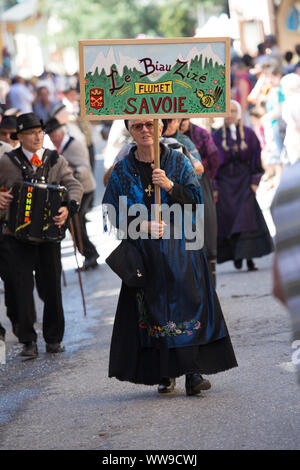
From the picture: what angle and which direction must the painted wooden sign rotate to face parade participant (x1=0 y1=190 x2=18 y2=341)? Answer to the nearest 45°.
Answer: approximately 135° to its right

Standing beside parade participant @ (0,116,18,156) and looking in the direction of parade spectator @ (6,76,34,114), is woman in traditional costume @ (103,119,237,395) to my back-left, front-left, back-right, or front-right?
back-right

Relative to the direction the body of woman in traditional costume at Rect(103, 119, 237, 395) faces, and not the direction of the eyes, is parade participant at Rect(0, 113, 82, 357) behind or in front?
behind

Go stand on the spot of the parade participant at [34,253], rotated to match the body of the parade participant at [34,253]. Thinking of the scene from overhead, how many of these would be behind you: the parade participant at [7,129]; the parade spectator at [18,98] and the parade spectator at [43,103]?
3

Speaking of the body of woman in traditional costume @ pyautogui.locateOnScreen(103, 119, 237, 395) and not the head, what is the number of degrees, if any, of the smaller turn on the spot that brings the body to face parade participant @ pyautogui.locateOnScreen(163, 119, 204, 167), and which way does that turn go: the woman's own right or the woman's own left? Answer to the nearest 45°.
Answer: approximately 180°

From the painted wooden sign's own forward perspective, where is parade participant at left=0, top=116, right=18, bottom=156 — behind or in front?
behind

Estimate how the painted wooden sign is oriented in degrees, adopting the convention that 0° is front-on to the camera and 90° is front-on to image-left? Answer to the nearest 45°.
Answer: approximately 0°

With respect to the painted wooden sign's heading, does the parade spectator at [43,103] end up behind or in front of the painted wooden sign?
behind

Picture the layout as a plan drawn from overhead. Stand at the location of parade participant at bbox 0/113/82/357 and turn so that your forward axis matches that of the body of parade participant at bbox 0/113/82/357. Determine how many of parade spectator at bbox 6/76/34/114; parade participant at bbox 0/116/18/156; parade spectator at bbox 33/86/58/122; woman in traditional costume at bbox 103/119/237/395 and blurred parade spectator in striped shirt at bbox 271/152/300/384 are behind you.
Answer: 3

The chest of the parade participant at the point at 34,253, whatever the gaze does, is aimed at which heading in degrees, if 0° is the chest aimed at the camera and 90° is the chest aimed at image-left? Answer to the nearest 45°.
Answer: approximately 0°
